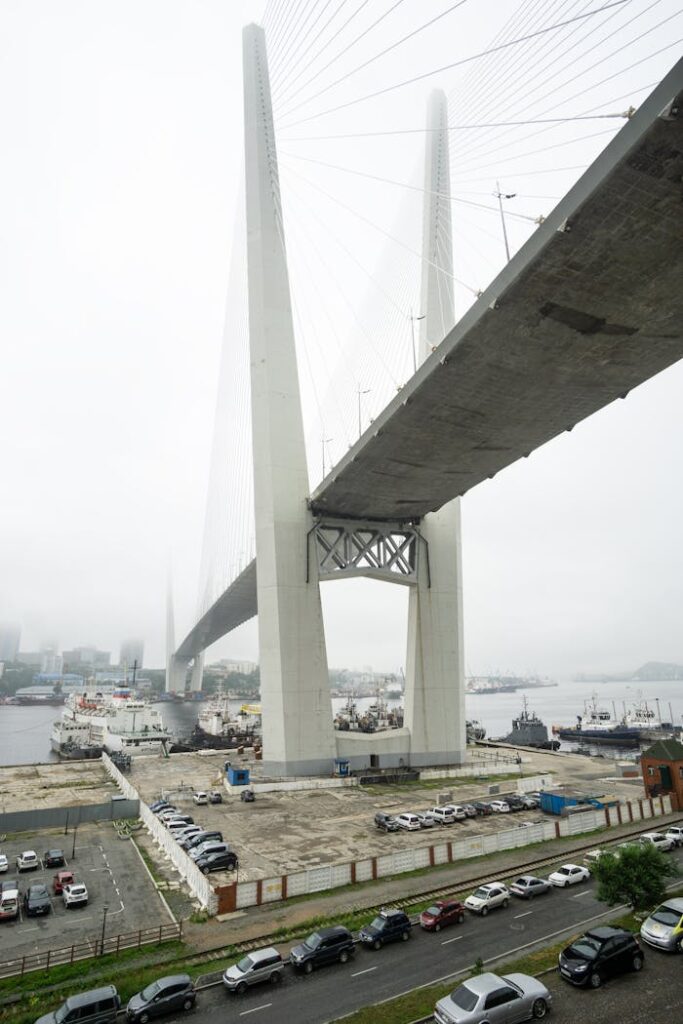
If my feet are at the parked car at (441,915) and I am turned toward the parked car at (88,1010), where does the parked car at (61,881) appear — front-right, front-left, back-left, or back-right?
front-right

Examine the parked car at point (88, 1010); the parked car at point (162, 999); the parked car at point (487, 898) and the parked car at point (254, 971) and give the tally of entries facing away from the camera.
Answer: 0

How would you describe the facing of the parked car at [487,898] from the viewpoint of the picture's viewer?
facing the viewer and to the left of the viewer

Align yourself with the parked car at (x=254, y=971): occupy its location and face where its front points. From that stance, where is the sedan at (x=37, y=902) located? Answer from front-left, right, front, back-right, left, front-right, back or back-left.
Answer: right

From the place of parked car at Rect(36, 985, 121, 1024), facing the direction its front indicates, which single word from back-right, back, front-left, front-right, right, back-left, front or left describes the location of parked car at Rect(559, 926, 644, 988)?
back-left

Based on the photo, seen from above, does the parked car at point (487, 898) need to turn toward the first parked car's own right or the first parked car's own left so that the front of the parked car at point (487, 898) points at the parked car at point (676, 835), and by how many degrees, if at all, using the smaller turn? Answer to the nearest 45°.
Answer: approximately 180°

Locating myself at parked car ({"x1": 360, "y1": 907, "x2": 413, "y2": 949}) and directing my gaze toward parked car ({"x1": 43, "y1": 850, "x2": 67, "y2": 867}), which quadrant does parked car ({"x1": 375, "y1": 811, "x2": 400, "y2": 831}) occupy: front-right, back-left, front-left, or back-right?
front-right
